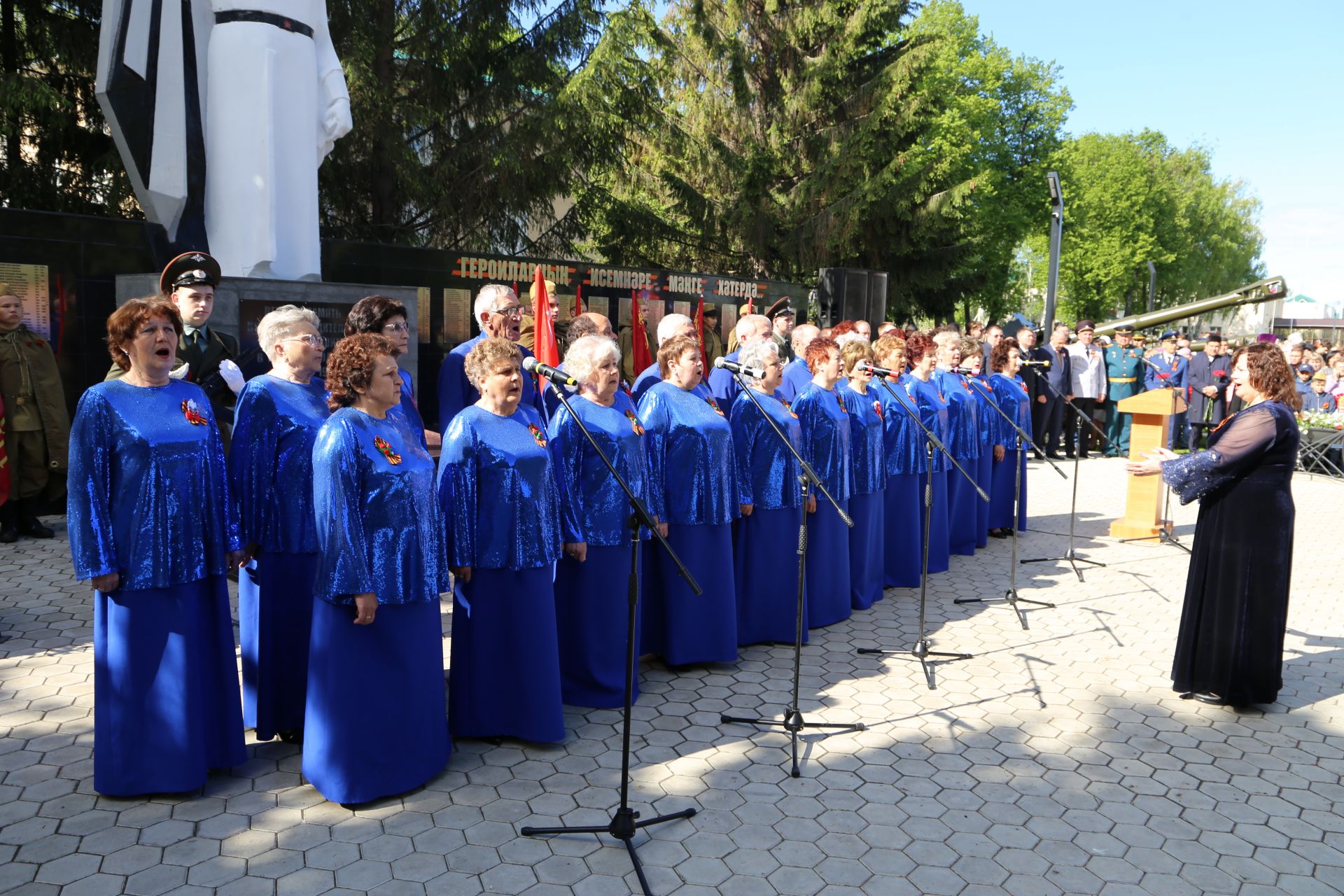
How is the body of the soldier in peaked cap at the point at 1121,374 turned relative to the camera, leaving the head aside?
toward the camera

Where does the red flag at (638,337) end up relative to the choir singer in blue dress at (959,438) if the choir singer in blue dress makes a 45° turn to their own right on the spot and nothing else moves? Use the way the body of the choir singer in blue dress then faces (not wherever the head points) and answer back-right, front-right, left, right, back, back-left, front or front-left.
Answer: back-right

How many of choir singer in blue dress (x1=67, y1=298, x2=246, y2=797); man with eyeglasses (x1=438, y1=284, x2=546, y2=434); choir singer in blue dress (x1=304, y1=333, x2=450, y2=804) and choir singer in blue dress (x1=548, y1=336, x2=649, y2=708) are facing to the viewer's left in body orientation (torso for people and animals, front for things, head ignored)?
0

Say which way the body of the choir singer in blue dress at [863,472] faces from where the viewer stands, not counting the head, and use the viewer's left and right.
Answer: facing the viewer and to the right of the viewer

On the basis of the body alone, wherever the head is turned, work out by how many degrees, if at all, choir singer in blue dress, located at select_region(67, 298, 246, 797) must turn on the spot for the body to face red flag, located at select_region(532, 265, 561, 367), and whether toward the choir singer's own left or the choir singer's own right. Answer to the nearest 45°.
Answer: approximately 90° to the choir singer's own left

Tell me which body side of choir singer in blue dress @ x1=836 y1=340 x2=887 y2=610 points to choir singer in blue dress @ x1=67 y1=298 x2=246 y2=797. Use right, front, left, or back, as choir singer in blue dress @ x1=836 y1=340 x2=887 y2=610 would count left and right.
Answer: right

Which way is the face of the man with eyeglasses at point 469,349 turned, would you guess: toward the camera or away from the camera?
toward the camera

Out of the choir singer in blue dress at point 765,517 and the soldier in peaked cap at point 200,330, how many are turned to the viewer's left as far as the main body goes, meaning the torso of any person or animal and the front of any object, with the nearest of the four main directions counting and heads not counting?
0

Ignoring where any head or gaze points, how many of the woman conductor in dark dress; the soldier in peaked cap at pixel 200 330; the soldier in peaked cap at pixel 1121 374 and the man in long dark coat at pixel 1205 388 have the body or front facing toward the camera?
3

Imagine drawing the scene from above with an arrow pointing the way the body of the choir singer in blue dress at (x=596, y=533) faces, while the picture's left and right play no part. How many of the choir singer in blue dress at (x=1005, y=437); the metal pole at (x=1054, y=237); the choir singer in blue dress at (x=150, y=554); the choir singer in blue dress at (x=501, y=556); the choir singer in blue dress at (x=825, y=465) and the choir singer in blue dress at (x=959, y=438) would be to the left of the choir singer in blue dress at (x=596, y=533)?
4

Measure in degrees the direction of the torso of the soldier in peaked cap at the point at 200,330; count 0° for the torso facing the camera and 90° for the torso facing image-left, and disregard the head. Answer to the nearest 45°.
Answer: approximately 0°

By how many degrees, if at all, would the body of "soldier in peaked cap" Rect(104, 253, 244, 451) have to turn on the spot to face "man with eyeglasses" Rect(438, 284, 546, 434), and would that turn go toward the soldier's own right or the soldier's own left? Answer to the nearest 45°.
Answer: approximately 45° to the soldier's own left

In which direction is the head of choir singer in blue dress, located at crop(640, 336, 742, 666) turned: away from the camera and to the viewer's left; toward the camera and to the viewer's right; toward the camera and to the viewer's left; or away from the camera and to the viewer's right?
toward the camera and to the viewer's right

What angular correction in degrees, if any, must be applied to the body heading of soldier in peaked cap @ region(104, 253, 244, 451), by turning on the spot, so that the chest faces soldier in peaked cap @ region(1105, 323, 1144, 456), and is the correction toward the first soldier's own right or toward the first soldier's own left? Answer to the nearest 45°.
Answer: approximately 90° to the first soldier's own left

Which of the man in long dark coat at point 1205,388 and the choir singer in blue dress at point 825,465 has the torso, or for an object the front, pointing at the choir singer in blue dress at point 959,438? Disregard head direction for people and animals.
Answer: the man in long dark coat

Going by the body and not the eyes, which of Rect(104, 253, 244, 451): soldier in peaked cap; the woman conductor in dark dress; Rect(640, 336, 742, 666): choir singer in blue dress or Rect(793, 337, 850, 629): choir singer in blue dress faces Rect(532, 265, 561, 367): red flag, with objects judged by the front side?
the woman conductor in dark dress

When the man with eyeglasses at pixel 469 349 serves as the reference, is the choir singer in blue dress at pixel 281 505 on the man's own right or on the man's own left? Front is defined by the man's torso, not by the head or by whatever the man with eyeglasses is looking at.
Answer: on the man's own right
